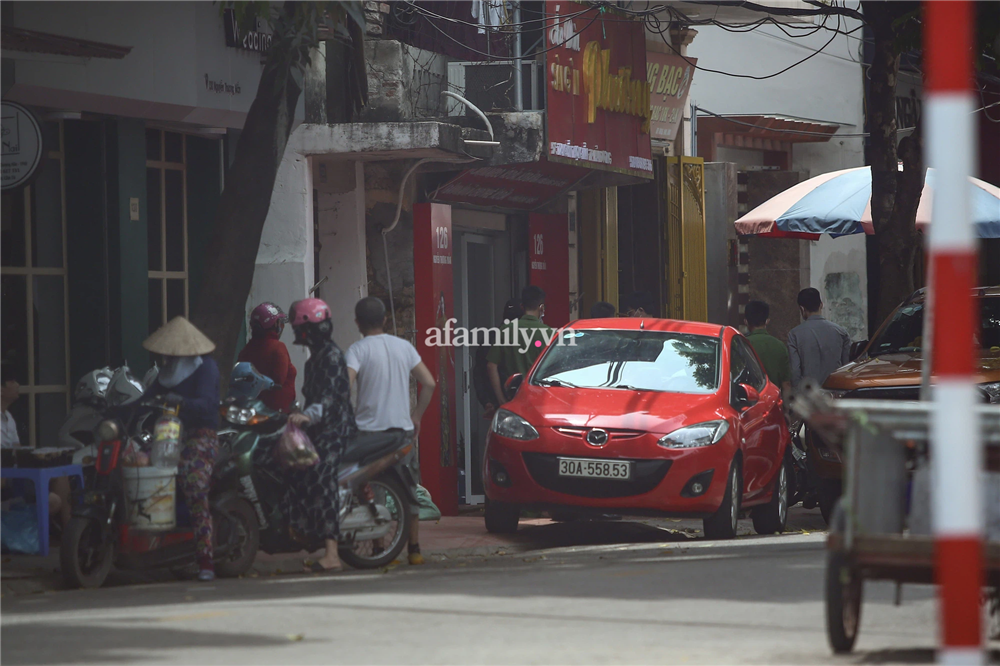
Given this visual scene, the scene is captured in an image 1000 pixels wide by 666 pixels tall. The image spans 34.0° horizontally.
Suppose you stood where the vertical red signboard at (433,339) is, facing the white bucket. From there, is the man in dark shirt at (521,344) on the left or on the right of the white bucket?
left

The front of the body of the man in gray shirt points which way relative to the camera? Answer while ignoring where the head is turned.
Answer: away from the camera

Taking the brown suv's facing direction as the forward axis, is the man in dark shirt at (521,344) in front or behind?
in front

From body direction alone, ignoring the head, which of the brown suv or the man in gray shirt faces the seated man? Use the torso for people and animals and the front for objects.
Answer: the brown suv

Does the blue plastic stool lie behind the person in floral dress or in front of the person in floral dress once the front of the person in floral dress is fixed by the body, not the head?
in front

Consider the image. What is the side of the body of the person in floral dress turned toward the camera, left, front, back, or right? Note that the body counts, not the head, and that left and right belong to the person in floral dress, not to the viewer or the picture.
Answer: left

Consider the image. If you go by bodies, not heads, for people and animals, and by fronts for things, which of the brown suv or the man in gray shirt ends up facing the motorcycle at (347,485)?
the brown suv
